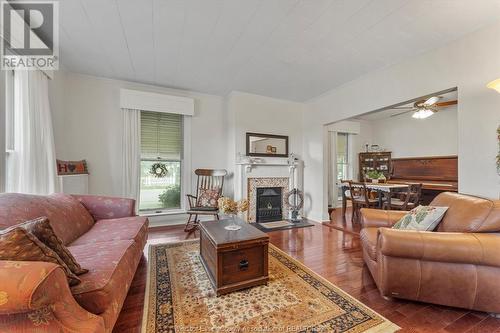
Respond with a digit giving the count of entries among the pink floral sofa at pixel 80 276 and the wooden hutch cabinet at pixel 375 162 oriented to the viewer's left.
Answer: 0

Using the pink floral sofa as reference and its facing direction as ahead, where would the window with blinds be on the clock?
The window with blinds is roughly at 10 o'clock from the pink floral sofa.

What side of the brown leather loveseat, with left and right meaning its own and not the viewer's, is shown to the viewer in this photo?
left

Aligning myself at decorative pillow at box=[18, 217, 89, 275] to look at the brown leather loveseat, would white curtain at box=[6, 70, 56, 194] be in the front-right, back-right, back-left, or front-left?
back-left

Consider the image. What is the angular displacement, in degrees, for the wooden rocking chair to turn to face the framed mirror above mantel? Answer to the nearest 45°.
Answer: approximately 135° to its left

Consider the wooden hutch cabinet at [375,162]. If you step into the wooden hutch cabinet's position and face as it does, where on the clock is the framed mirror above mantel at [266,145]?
The framed mirror above mantel is roughly at 1 o'clock from the wooden hutch cabinet.

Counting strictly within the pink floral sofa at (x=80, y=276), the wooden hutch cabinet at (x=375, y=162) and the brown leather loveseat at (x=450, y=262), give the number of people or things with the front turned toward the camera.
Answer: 1

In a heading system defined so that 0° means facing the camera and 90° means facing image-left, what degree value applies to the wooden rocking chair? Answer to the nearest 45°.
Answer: approximately 45°

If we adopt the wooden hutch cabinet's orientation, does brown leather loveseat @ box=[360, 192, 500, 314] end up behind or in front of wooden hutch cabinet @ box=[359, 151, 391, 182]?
in front

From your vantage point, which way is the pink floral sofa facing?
to the viewer's right

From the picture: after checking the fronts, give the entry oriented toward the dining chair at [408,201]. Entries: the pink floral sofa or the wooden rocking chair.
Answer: the pink floral sofa

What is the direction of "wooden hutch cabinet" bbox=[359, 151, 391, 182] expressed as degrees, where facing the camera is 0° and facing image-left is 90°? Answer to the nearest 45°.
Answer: approximately 0°
